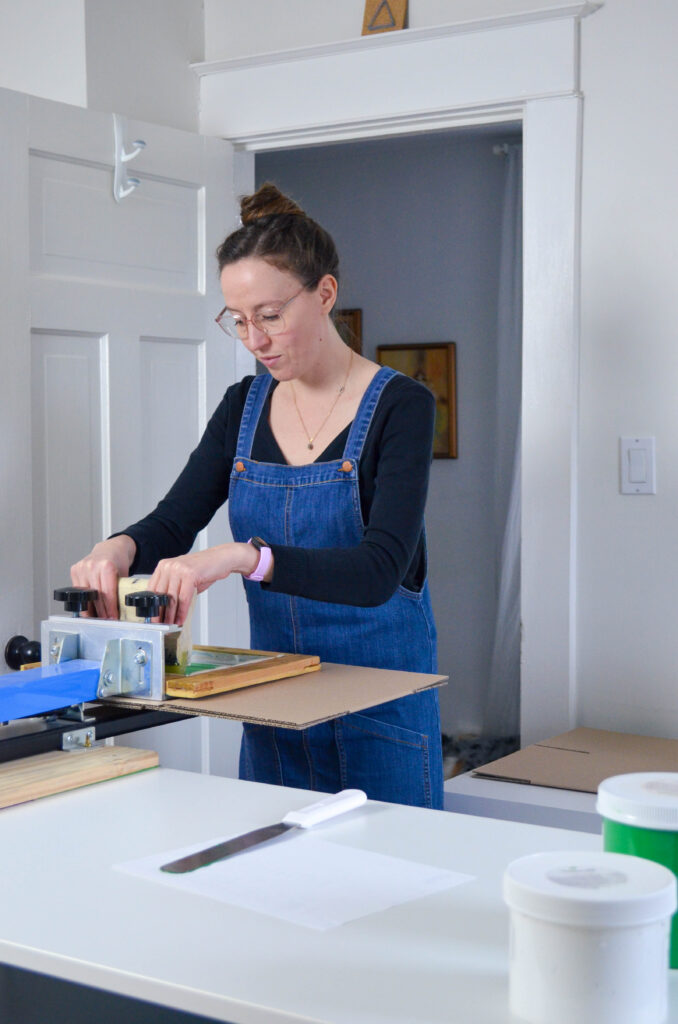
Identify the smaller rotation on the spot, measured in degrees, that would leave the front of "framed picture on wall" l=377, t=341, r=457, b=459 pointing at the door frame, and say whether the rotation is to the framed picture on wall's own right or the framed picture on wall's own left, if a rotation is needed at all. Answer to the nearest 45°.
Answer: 0° — it already faces it

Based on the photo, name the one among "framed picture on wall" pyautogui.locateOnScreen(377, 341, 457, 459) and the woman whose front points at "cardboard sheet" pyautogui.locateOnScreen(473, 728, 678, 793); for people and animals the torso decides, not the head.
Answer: the framed picture on wall

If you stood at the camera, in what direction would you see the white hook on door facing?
facing the viewer and to the right of the viewer

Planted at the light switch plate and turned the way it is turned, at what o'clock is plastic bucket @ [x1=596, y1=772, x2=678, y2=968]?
The plastic bucket is roughly at 12 o'clock from the light switch plate.

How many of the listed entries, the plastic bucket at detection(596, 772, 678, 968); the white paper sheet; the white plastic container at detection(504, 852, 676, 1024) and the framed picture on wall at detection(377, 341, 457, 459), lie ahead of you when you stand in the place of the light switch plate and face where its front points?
3

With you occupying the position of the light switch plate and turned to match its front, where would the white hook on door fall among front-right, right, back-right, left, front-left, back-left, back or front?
right

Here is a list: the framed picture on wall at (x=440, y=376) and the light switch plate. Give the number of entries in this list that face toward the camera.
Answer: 2

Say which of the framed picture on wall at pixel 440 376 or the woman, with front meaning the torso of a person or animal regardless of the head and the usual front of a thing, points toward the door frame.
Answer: the framed picture on wall

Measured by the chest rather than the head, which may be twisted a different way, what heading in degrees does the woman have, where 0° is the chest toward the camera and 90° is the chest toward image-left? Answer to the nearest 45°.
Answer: approximately 45°
